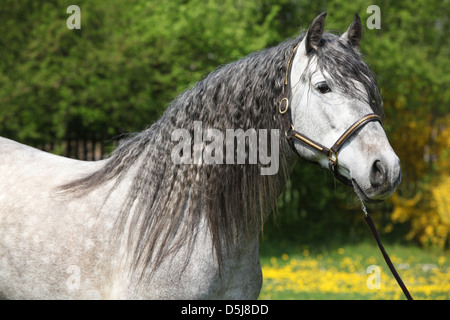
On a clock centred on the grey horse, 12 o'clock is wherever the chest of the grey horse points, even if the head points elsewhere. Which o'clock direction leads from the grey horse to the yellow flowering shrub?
The yellow flowering shrub is roughly at 10 o'clock from the grey horse.

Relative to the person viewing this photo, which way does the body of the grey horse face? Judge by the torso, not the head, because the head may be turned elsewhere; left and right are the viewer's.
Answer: facing to the right of the viewer
